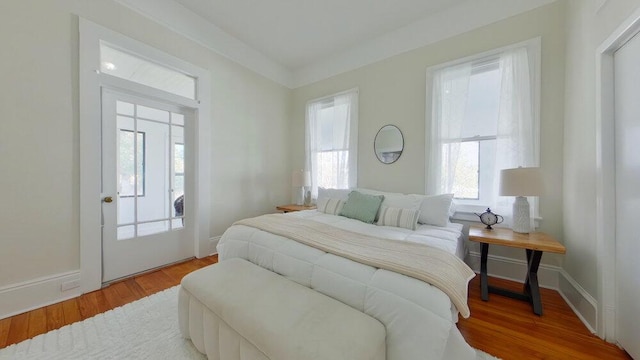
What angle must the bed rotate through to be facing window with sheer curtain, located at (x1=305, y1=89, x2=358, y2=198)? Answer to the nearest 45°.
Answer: approximately 135° to its right

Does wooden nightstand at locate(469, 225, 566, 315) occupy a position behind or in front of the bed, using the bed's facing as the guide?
behind

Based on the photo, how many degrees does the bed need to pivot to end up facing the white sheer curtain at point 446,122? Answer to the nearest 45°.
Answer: approximately 180°

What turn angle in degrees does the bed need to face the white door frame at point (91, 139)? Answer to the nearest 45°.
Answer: approximately 45° to its right

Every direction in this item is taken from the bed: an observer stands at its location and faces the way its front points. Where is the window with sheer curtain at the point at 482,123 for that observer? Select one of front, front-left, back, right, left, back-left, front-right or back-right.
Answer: back

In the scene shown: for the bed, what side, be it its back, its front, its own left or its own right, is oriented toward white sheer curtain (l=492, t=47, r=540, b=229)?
left

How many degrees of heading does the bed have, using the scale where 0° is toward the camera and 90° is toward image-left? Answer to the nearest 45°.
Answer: approximately 45°

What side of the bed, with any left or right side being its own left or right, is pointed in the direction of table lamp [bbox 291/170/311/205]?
right
